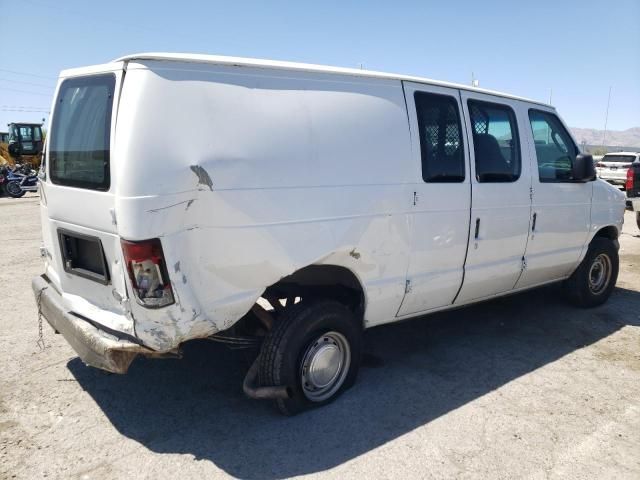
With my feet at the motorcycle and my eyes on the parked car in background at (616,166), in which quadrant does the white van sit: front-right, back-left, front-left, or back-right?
front-right

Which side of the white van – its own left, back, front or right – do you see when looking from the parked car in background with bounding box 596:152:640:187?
front

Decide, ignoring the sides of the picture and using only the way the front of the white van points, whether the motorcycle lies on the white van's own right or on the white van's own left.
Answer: on the white van's own left

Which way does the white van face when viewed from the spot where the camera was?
facing away from the viewer and to the right of the viewer

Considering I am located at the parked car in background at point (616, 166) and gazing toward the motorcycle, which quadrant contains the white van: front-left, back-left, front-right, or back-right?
front-left

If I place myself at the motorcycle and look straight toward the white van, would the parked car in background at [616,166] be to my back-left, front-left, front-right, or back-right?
front-left

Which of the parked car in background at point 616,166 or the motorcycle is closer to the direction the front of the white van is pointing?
the parked car in background
